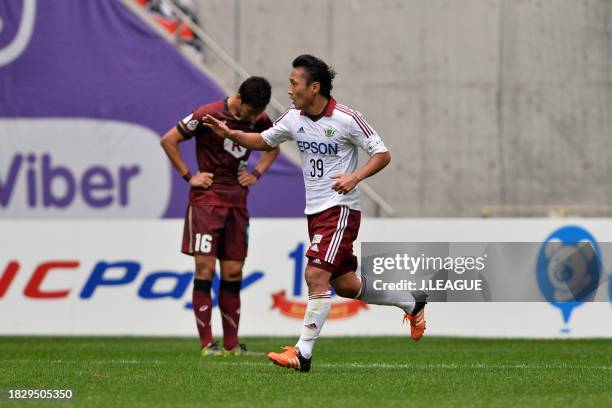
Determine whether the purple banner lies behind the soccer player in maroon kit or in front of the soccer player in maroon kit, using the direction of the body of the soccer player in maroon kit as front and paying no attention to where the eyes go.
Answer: behind

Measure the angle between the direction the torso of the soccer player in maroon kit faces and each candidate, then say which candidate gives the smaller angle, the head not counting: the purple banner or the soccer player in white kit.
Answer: the soccer player in white kit

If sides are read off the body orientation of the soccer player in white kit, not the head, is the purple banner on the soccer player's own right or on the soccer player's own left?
on the soccer player's own right

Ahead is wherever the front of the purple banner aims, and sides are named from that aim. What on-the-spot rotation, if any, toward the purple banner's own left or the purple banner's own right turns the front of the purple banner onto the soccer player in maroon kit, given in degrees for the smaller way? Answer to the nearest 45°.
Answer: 0° — it already faces them

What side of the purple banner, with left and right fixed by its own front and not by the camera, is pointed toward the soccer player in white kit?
front

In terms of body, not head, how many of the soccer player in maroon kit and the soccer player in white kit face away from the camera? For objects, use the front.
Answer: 0

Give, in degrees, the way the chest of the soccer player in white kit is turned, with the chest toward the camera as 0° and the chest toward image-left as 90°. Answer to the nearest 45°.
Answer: approximately 45°

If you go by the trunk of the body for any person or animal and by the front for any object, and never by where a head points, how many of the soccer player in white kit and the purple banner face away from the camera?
0

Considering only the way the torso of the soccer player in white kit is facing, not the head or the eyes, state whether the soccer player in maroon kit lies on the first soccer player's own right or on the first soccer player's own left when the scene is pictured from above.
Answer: on the first soccer player's own right

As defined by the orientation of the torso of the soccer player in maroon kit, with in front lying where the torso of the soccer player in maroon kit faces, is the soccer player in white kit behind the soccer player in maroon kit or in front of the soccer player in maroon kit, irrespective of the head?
in front

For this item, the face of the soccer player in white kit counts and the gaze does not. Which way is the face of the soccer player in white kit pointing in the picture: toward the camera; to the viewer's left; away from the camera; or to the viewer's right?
to the viewer's left

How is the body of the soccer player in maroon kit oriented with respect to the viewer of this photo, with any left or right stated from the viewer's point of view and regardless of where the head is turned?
facing the viewer and to the right of the viewer

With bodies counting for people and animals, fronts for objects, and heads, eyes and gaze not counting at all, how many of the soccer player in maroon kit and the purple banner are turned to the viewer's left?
0

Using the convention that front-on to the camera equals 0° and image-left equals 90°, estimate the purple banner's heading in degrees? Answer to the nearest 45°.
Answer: approximately 0°

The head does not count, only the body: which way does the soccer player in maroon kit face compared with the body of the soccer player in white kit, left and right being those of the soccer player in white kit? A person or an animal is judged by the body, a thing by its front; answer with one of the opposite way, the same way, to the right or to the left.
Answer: to the left
